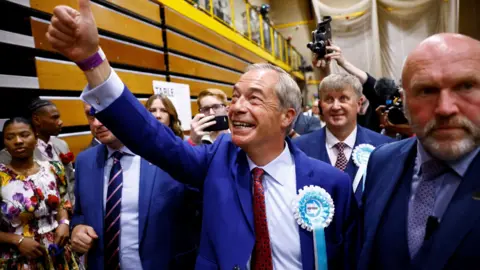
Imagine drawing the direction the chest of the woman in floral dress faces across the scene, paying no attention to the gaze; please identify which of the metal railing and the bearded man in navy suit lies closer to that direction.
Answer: the bearded man in navy suit

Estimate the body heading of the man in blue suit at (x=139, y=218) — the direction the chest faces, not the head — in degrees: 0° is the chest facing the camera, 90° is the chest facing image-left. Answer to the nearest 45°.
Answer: approximately 45°

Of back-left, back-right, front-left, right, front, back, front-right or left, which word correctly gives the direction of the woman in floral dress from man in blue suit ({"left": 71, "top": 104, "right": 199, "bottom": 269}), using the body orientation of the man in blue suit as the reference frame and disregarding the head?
right

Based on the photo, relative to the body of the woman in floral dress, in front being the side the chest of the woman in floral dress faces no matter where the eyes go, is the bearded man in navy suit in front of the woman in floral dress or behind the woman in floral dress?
in front

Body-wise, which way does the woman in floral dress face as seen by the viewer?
toward the camera

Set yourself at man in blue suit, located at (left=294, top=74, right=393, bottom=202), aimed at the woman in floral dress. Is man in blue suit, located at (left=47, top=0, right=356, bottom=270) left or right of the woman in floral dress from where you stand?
left

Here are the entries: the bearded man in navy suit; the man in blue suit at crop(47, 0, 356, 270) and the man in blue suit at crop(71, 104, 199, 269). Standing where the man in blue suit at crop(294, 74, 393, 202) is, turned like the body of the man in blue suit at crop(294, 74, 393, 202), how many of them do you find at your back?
0

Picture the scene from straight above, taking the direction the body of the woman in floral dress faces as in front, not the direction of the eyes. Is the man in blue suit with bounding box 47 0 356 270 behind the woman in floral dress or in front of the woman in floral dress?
in front

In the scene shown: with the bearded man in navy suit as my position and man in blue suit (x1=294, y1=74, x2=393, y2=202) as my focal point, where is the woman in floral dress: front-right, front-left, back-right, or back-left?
front-left

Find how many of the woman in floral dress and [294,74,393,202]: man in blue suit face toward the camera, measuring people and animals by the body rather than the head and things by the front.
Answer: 2

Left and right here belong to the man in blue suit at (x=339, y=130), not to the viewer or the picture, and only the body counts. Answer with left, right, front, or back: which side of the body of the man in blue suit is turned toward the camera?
front

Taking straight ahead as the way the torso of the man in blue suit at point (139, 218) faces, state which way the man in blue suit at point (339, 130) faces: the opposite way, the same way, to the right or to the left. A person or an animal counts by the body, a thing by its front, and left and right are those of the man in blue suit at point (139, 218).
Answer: the same way

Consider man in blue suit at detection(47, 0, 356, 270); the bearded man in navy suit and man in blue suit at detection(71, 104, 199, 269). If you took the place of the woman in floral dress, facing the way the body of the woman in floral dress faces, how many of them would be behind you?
0

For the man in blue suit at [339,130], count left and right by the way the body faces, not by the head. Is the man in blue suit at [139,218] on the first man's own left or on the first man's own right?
on the first man's own right
